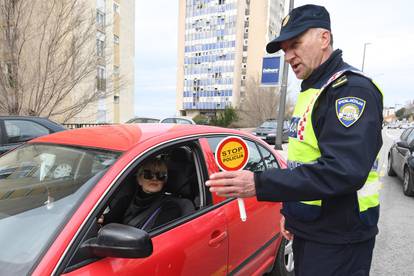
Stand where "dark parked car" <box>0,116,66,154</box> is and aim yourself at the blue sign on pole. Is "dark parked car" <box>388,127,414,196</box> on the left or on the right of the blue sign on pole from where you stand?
right

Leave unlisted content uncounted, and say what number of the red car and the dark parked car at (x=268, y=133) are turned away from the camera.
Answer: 0

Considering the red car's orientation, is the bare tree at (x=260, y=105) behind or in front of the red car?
behind

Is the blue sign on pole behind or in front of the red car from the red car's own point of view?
behind

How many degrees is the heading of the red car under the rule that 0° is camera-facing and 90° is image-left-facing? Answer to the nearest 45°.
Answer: approximately 45°

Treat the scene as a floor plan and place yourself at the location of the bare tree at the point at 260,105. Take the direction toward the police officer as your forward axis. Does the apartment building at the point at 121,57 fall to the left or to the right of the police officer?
right

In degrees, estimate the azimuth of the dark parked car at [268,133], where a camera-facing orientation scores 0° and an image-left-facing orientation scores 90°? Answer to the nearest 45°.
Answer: approximately 45°
